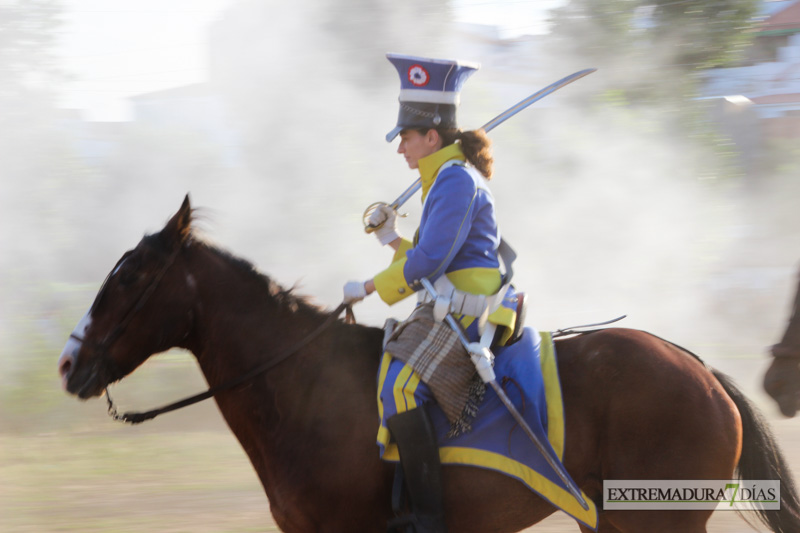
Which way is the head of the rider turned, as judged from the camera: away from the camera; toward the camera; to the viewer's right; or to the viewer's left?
to the viewer's left

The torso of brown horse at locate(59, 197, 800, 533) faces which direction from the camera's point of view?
to the viewer's left

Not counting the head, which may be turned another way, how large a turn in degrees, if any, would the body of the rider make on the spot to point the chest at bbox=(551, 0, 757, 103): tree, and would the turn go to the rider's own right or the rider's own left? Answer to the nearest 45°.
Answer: approximately 90° to the rider's own right

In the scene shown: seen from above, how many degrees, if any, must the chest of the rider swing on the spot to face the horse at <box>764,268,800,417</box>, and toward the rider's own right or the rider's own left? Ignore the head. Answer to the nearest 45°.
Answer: approximately 180°

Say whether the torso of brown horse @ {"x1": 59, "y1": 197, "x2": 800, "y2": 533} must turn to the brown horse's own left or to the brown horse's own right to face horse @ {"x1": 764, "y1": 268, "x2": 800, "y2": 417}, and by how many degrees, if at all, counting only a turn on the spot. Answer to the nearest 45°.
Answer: approximately 180°

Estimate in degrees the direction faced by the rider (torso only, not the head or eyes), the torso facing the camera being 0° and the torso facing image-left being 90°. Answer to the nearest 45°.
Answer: approximately 90°
